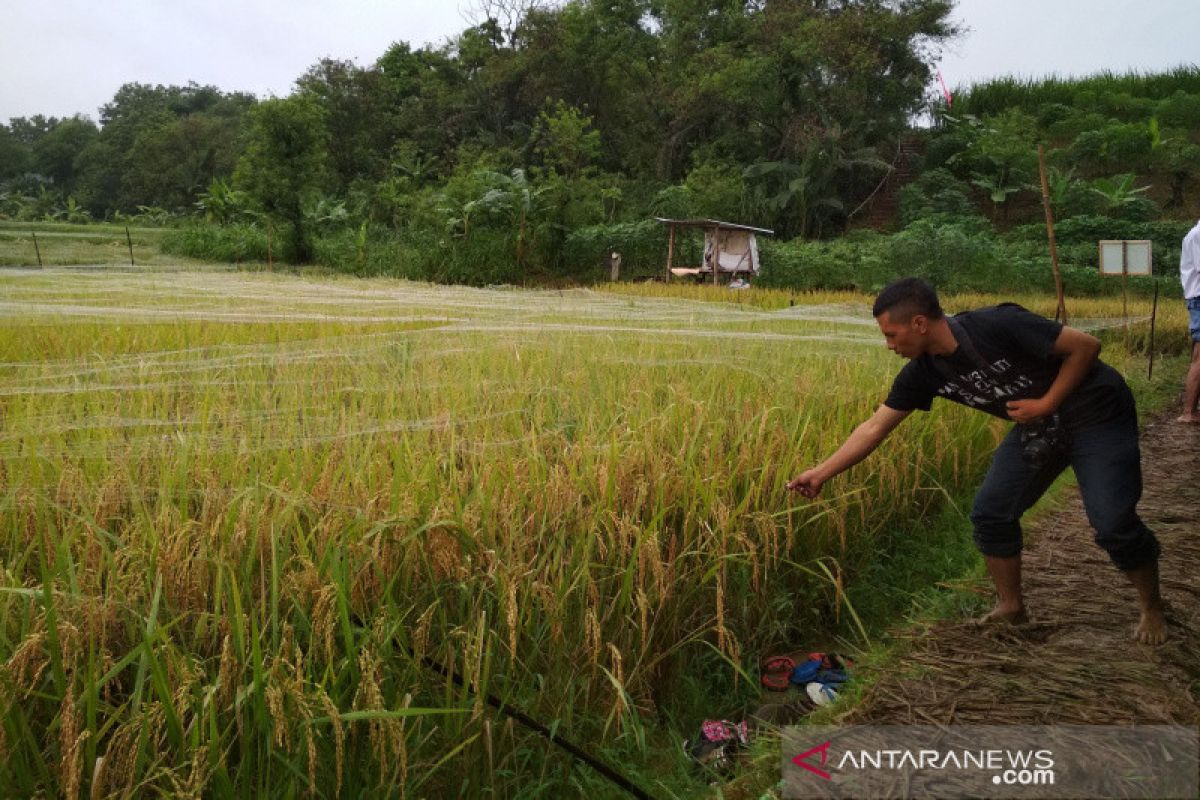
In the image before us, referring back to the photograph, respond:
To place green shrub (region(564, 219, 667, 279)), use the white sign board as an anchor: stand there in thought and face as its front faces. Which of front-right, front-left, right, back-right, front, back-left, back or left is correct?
back-right

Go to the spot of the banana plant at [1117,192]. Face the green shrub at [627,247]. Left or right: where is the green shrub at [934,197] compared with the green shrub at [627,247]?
right

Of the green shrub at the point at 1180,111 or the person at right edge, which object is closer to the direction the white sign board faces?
the person at right edge

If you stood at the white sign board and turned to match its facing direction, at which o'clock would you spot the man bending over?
The man bending over is roughly at 12 o'clock from the white sign board.

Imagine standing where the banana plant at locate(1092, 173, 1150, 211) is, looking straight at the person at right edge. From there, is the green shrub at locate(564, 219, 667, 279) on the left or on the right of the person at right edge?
right

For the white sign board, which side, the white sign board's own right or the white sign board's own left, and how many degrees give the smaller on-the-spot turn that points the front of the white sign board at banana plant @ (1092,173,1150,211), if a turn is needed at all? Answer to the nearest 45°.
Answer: approximately 180°

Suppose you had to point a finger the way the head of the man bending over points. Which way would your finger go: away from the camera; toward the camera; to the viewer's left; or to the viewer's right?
to the viewer's left

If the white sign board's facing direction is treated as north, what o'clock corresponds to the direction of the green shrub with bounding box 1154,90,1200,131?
The green shrub is roughly at 6 o'clock from the white sign board.

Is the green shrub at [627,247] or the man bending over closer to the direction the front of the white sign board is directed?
the man bending over
